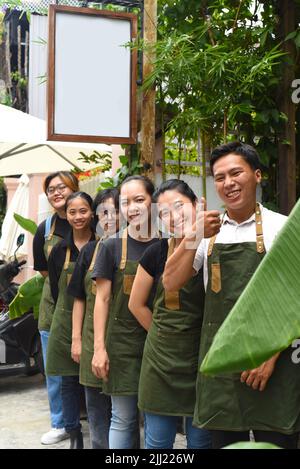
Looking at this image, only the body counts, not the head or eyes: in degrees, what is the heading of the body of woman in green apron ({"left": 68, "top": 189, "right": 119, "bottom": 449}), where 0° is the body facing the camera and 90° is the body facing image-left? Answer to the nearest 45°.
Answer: approximately 315°

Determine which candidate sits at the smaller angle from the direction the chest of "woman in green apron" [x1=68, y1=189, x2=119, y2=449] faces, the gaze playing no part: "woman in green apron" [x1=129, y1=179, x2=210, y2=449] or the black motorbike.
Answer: the woman in green apron

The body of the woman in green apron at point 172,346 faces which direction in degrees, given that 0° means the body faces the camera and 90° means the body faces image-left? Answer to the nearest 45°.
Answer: approximately 315°

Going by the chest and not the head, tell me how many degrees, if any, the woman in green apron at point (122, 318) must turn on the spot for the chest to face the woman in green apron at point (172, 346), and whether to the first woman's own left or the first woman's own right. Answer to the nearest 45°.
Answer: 0° — they already face them

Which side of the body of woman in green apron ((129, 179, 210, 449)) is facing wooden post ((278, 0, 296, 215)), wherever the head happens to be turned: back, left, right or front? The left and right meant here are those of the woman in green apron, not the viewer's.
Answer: left

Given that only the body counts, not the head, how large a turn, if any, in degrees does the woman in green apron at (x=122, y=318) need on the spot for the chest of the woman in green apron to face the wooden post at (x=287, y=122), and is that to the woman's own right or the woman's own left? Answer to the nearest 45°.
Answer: approximately 90° to the woman's own left

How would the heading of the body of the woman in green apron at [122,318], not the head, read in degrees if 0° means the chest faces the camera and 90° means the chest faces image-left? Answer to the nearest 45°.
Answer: approximately 315°
